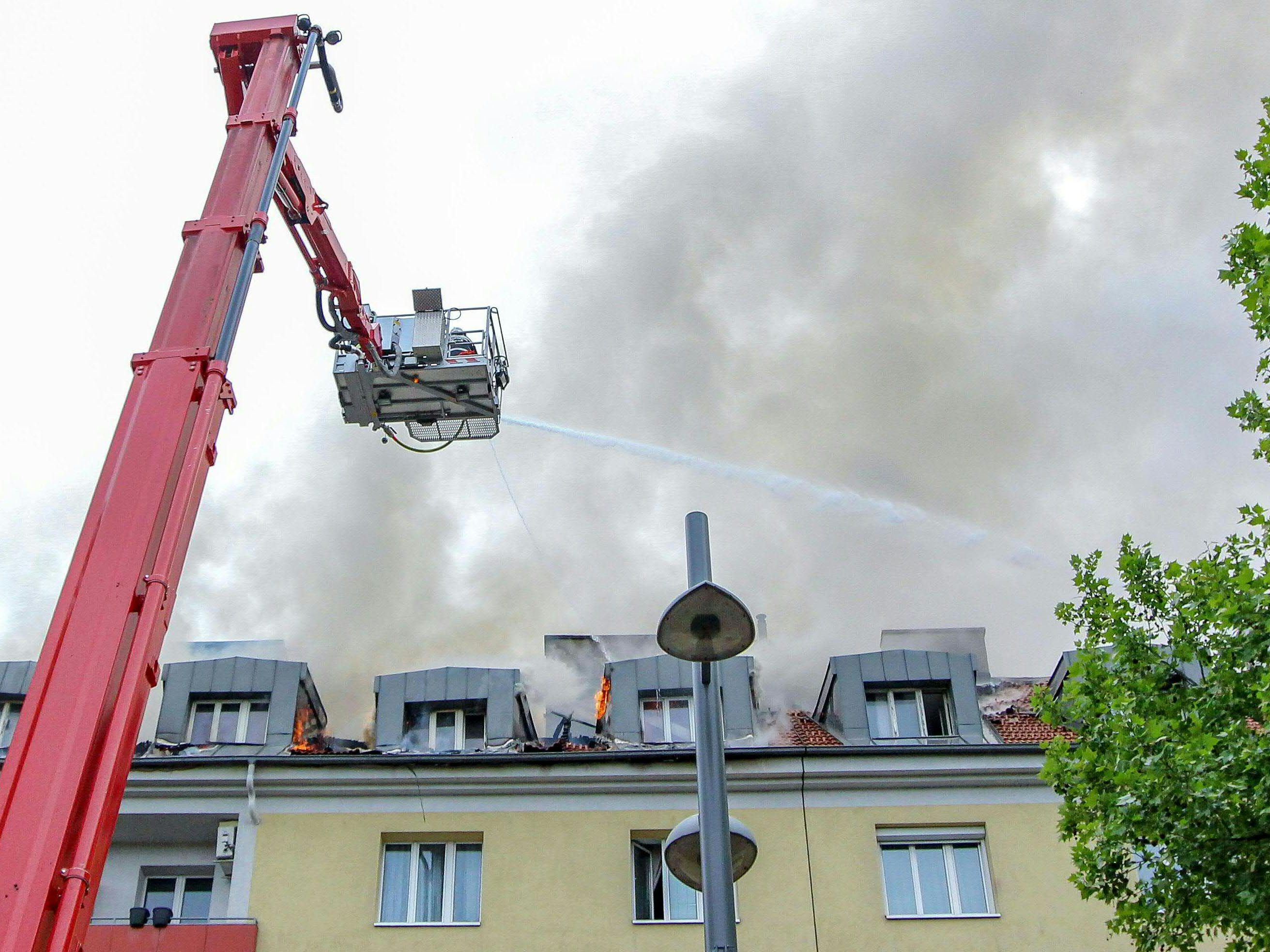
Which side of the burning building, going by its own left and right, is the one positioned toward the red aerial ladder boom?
front

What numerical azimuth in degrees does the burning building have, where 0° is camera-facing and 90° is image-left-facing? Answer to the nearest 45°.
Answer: approximately 0°

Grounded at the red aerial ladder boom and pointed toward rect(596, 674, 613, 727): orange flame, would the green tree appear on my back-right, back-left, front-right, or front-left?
front-right

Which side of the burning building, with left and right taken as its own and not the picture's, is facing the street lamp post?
front
